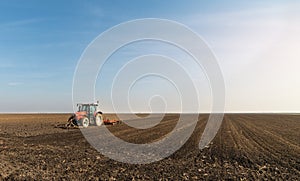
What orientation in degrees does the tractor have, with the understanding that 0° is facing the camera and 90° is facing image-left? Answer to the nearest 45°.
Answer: approximately 45°
